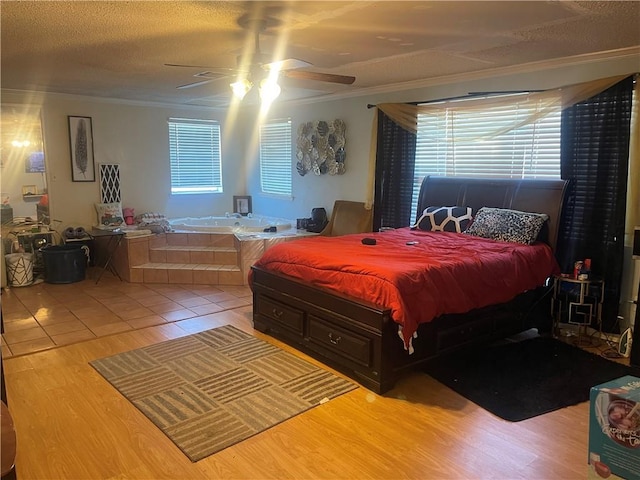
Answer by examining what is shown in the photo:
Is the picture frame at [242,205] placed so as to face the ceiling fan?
yes

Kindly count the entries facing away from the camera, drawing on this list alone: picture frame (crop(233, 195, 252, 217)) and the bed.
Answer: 0

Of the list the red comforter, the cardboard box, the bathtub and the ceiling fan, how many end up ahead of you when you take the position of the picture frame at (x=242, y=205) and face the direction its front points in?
4

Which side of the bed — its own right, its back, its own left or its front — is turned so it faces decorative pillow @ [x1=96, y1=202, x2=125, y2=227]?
right

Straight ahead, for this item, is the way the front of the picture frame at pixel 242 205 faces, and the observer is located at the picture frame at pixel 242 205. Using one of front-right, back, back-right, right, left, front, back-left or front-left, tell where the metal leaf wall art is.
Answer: front-left

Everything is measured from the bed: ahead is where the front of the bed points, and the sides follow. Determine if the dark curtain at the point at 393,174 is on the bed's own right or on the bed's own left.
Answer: on the bed's own right

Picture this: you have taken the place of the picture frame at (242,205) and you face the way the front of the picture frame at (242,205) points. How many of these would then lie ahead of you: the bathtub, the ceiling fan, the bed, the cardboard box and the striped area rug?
5

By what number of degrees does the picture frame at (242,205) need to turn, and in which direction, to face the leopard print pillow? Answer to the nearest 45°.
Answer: approximately 45° to its left

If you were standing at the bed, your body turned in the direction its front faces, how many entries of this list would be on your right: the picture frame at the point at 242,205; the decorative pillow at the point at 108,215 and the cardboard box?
2

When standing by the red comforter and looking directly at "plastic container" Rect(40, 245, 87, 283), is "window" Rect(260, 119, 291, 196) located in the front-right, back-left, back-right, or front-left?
front-right

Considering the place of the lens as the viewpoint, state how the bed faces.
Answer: facing the viewer and to the left of the viewer

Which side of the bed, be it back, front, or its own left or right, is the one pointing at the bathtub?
right

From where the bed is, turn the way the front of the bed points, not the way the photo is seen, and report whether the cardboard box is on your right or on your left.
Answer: on your left

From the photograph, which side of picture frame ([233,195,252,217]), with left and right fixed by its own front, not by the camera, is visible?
front

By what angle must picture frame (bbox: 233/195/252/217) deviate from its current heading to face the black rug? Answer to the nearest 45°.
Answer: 0° — it already faces it

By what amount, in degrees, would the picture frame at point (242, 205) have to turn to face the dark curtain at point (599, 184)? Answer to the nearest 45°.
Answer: approximately 45° to its left

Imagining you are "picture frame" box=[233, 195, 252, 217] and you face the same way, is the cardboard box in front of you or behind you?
in front

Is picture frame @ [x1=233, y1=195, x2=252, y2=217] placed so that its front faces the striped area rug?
yes

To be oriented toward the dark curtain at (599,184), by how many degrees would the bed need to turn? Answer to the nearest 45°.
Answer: approximately 180°
